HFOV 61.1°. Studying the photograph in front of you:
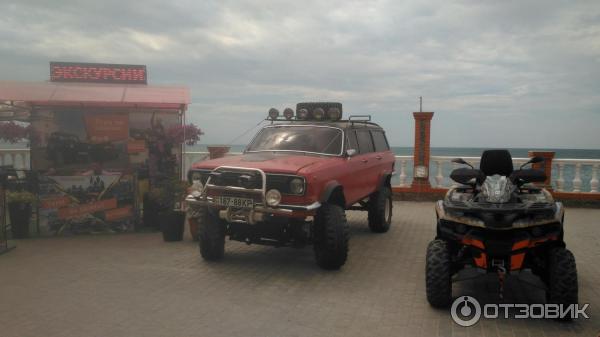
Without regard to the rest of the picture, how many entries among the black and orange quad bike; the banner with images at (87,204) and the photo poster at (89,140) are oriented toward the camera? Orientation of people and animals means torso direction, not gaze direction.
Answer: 3

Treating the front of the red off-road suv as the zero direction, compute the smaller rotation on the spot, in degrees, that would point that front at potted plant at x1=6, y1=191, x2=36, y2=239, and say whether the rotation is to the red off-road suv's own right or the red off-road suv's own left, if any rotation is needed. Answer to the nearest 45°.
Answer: approximately 90° to the red off-road suv's own right

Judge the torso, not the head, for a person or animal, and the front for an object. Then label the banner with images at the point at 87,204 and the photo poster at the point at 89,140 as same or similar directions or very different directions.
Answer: same or similar directions

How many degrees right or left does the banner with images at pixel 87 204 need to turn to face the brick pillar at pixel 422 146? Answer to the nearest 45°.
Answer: approximately 90° to its left

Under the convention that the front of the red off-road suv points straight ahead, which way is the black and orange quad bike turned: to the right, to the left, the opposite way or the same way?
the same way

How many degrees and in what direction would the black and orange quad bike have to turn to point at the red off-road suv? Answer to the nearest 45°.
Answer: approximately 90° to its right

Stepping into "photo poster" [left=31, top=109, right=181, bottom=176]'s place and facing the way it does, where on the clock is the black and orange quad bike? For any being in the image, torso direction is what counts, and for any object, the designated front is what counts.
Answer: The black and orange quad bike is roughly at 11 o'clock from the photo poster.

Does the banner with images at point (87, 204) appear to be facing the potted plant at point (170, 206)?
no

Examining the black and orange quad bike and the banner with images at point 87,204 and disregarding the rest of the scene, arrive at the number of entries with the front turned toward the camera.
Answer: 2

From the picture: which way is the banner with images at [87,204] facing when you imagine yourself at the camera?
facing the viewer

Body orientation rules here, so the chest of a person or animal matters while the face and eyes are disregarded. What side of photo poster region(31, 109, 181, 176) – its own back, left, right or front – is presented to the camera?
front
